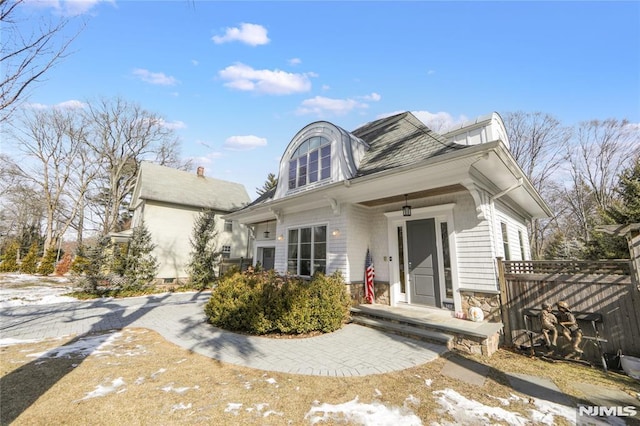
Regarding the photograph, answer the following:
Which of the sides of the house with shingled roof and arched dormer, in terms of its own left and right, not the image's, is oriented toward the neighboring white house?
right

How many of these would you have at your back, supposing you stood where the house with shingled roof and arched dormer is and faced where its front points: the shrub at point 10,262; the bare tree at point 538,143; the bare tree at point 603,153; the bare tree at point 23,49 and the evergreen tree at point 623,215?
3

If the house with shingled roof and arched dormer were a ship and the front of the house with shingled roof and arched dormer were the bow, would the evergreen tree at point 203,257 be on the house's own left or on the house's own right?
on the house's own right

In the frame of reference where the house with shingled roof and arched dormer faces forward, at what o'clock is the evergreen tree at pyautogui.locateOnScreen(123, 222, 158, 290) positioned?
The evergreen tree is roughly at 2 o'clock from the house with shingled roof and arched dormer.

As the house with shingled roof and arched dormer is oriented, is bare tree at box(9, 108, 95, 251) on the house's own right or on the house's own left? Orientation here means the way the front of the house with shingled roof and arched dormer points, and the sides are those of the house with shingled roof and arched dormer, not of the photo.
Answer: on the house's own right

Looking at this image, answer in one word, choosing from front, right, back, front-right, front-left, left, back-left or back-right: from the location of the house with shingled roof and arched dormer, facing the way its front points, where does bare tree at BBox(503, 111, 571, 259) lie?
back

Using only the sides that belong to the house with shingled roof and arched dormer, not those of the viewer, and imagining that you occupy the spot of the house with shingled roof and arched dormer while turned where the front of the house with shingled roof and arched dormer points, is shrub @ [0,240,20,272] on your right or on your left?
on your right

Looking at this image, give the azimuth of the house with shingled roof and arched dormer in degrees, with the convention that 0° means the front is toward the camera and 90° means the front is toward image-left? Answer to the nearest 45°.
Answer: approximately 45°

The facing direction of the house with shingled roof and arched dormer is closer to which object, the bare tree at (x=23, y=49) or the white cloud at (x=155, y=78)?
the bare tree

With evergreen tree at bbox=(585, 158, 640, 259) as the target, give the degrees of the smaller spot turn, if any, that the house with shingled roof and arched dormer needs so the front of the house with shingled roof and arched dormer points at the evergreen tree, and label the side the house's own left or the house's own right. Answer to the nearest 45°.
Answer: approximately 180°
